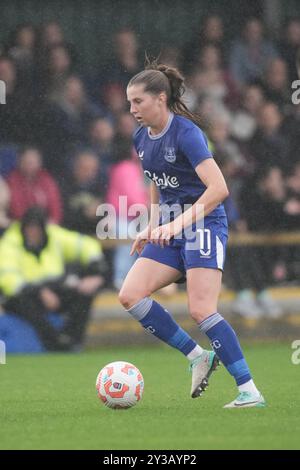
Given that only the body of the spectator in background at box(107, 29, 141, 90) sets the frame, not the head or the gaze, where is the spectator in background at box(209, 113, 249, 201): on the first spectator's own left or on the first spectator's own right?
on the first spectator's own left

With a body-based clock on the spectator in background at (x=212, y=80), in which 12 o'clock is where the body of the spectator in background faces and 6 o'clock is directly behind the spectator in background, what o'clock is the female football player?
The female football player is roughly at 12 o'clock from the spectator in background.

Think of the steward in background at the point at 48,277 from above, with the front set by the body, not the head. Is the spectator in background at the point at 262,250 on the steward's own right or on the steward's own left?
on the steward's own left

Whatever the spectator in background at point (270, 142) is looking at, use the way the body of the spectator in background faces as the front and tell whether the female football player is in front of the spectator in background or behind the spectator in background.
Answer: in front

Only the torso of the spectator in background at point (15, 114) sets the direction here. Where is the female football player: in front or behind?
in front
